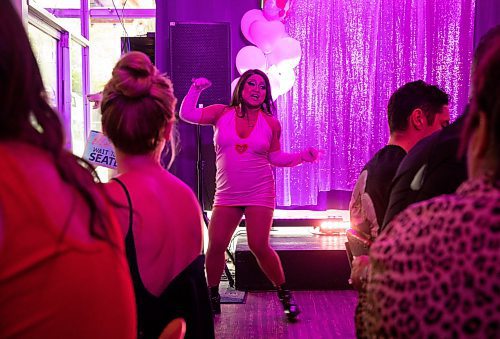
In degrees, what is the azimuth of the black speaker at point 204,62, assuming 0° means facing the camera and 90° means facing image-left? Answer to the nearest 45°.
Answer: approximately 0°

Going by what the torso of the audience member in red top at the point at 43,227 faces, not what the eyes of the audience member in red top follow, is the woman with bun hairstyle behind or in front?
in front

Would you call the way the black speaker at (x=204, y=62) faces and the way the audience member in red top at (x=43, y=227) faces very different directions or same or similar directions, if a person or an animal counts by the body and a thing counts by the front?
very different directions

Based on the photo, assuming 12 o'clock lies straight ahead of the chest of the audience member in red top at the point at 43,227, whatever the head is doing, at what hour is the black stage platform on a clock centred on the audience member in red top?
The black stage platform is roughly at 1 o'clock from the audience member in red top.

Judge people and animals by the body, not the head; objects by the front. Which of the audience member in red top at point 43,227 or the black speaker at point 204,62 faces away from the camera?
the audience member in red top

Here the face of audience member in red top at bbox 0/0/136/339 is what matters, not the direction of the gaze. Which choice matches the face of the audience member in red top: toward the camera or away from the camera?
away from the camera

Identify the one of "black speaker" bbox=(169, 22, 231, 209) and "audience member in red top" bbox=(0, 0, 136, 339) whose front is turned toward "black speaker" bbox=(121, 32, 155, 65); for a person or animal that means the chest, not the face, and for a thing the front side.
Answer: the audience member in red top

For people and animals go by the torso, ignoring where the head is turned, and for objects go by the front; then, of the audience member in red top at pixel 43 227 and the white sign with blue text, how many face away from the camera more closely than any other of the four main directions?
1

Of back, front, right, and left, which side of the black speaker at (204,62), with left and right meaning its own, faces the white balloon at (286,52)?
left

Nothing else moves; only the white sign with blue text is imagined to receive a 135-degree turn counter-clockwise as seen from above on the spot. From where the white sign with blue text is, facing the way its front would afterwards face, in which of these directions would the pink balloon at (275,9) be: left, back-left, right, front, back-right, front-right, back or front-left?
front

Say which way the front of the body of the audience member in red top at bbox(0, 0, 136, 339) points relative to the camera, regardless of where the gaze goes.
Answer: away from the camera

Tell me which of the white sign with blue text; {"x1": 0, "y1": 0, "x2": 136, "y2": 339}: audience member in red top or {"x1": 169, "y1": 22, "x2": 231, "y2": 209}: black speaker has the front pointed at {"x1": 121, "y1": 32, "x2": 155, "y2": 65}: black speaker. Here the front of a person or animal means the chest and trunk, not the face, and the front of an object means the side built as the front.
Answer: the audience member in red top

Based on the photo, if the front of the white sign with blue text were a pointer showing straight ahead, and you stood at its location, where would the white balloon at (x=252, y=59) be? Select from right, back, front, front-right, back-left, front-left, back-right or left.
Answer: back-left

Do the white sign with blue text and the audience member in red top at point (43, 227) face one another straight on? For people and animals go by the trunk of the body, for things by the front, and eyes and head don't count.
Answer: yes
